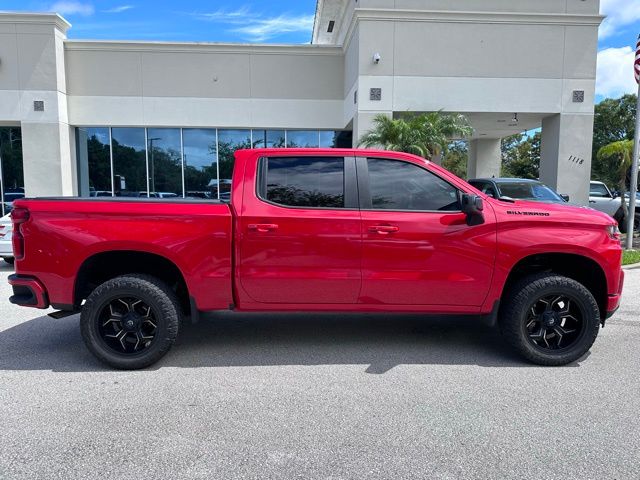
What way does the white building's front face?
toward the camera

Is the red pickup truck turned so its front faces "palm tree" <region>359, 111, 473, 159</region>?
no

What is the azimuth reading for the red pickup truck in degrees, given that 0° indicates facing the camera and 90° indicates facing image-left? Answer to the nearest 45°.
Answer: approximately 270°

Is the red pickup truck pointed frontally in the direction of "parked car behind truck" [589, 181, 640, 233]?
no

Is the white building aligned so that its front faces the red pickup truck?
yes

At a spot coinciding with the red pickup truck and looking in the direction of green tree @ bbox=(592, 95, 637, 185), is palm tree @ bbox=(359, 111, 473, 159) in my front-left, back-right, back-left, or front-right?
front-left

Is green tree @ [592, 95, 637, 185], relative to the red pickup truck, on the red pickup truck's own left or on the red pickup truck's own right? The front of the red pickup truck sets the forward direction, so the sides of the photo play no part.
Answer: on the red pickup truck's own left

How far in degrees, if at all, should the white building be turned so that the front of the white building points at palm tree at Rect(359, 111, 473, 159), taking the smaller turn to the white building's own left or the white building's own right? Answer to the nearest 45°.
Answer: approximately 45° to the white building's own left

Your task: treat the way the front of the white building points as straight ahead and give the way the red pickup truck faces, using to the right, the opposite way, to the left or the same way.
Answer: to the left

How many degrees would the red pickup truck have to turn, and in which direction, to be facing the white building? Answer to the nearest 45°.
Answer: approximately 90° to its left

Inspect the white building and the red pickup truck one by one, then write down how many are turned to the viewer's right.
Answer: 1

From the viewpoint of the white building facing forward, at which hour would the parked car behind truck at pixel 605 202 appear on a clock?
The parked car behind truck is roughly at 9 o'clock from the white building.

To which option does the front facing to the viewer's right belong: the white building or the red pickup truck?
the red pickup truck
